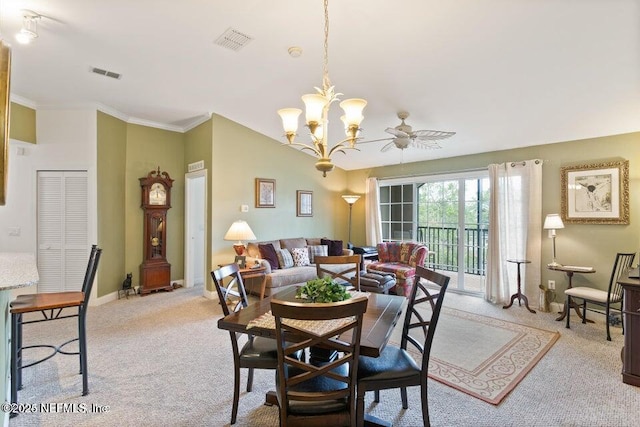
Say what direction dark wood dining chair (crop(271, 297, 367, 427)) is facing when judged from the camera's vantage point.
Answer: facing away from the viewer

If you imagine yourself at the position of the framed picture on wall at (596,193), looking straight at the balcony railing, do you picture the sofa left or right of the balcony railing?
left

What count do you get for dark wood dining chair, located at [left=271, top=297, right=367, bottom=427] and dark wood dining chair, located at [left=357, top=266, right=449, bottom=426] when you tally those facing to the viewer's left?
1

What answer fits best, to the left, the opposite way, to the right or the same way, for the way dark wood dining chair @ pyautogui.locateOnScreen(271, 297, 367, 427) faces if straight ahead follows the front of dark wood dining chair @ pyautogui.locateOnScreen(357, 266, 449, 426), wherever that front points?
to the right

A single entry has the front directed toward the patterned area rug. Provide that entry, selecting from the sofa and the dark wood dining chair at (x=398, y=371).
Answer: the sofa

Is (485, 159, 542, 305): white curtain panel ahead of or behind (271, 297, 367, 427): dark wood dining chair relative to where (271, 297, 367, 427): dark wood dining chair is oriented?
ahead

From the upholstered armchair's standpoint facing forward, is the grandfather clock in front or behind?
in front

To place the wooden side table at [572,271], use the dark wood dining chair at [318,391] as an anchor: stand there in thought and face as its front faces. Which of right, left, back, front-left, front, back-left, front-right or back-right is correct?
front-right

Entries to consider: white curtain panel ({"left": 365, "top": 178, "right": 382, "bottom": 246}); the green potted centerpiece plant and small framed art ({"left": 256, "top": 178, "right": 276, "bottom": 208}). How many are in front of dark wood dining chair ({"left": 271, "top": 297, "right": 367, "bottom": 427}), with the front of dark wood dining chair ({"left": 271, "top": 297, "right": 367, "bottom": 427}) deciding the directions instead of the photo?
3

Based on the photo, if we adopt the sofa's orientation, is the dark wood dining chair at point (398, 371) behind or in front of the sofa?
in front

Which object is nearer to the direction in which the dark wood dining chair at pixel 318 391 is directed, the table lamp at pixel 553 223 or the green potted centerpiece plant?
the green potted centerpiece plant

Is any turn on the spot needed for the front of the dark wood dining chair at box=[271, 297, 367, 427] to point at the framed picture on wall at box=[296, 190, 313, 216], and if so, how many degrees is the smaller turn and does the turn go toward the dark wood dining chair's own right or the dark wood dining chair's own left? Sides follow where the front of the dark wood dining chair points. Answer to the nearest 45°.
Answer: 0° — it already faces it

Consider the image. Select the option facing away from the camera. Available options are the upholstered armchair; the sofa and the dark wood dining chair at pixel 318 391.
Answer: the dark wood dining chair

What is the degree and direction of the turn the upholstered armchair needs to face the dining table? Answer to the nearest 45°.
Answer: approximately 45° to its left

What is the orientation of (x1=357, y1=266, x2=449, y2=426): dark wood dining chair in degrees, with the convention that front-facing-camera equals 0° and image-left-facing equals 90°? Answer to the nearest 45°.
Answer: approximately 90°

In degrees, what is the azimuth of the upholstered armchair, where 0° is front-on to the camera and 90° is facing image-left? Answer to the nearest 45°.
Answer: approximately 45°
